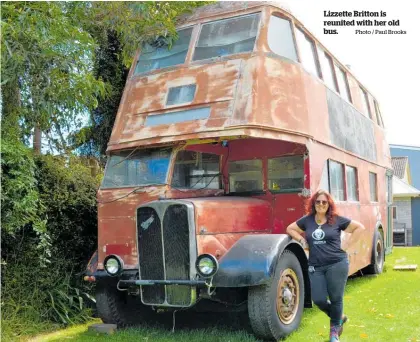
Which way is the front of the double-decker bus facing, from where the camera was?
facing the viewer and to the left of the viewer

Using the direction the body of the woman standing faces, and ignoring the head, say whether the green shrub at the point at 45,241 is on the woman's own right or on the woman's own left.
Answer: on the woman's own right

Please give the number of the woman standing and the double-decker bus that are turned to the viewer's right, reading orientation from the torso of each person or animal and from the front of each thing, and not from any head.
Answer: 0

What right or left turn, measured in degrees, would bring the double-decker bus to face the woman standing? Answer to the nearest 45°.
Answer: approximately 90° to its left

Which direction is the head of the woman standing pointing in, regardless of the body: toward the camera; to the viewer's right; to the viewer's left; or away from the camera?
toward the camera

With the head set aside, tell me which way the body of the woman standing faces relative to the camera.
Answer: toward the camera
